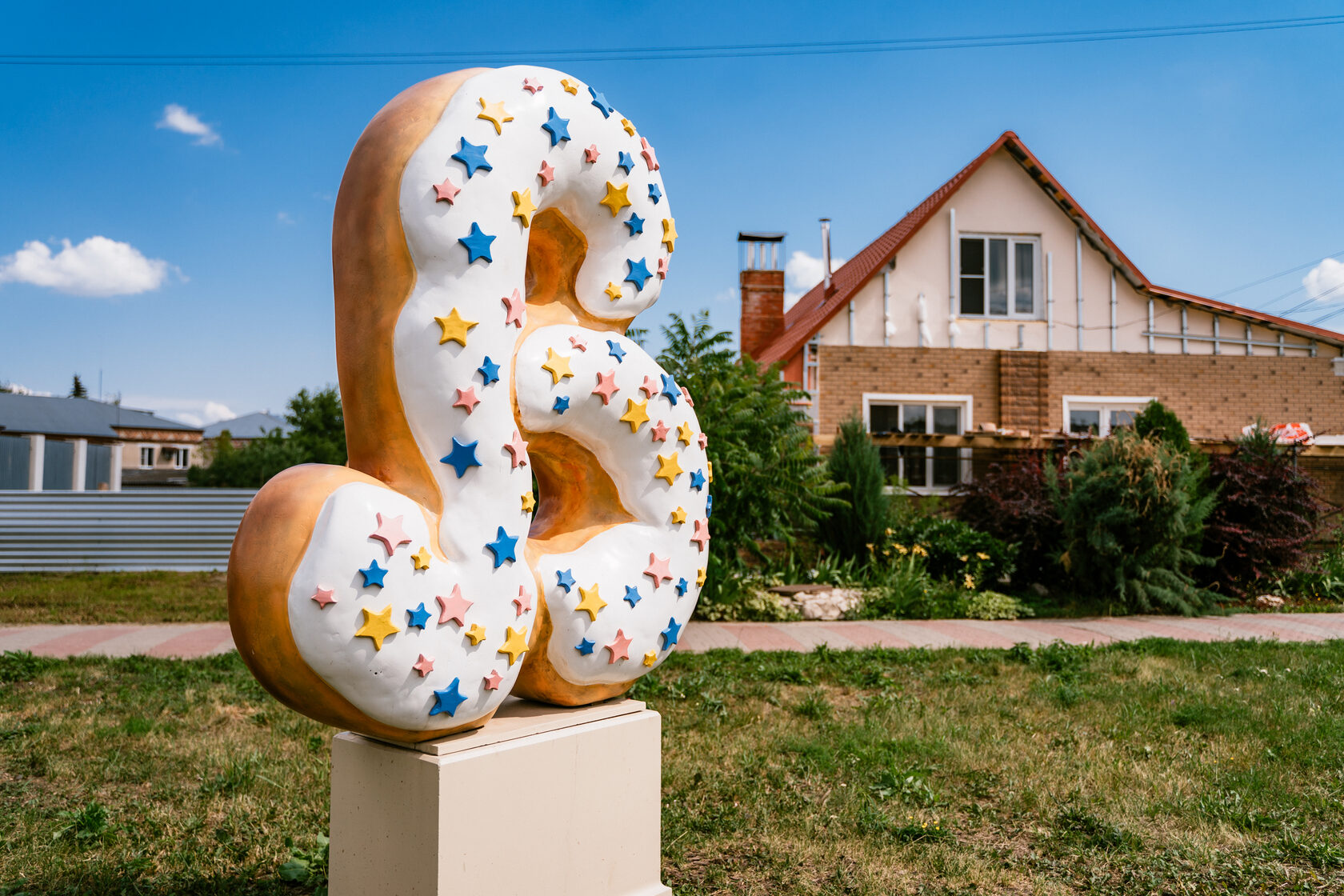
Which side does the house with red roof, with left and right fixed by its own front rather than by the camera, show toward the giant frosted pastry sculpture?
front

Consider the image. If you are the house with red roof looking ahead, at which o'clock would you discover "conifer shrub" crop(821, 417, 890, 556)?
The conifer shrub is roughly at 1 o'clock from the house with red roof.

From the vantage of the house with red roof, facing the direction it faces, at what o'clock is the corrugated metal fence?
The corrugated metal fence is roughly at 2 o'clock from the house with red roof.

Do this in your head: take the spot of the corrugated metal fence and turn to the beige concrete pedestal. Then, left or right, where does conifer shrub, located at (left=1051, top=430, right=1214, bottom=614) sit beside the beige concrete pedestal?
left

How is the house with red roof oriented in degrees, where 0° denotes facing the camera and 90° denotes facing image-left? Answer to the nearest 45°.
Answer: approximately 0°

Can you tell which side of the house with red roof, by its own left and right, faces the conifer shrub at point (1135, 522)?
front

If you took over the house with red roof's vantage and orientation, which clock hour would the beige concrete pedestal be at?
The beige concrete pedestal is roughly at 12 o'clock from the house with red roof.
